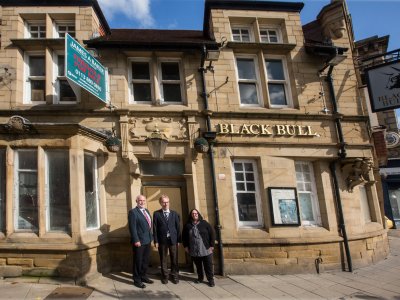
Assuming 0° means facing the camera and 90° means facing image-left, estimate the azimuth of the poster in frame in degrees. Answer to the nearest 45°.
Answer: approximately 0°

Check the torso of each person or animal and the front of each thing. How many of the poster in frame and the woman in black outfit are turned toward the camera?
2

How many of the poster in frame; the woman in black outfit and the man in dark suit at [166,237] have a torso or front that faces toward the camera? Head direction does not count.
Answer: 3

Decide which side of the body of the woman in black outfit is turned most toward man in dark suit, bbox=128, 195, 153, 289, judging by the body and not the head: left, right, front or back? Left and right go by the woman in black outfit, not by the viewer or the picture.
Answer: right

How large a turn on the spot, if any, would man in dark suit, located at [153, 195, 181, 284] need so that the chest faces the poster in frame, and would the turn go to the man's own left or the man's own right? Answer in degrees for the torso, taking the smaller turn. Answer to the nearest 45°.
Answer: approximately 90° to the man's own left

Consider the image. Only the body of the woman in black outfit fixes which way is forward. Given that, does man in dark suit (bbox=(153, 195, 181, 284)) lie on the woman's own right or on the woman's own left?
on the woman's own right

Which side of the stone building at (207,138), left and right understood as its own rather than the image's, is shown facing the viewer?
front

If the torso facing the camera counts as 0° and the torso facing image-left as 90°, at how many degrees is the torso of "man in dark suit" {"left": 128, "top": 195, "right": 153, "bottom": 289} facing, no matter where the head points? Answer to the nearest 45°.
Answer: approximately 315°

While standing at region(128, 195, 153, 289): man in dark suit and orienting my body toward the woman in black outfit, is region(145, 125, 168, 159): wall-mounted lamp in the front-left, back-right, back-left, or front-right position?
front-left

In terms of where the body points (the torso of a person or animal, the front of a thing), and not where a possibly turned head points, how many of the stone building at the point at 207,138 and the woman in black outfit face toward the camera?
2

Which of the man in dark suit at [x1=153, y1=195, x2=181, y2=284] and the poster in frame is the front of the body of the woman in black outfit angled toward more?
the man in dark suit

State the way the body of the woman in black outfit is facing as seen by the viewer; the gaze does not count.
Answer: toward the camera

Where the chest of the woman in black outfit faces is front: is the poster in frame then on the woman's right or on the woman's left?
on the woman's left
